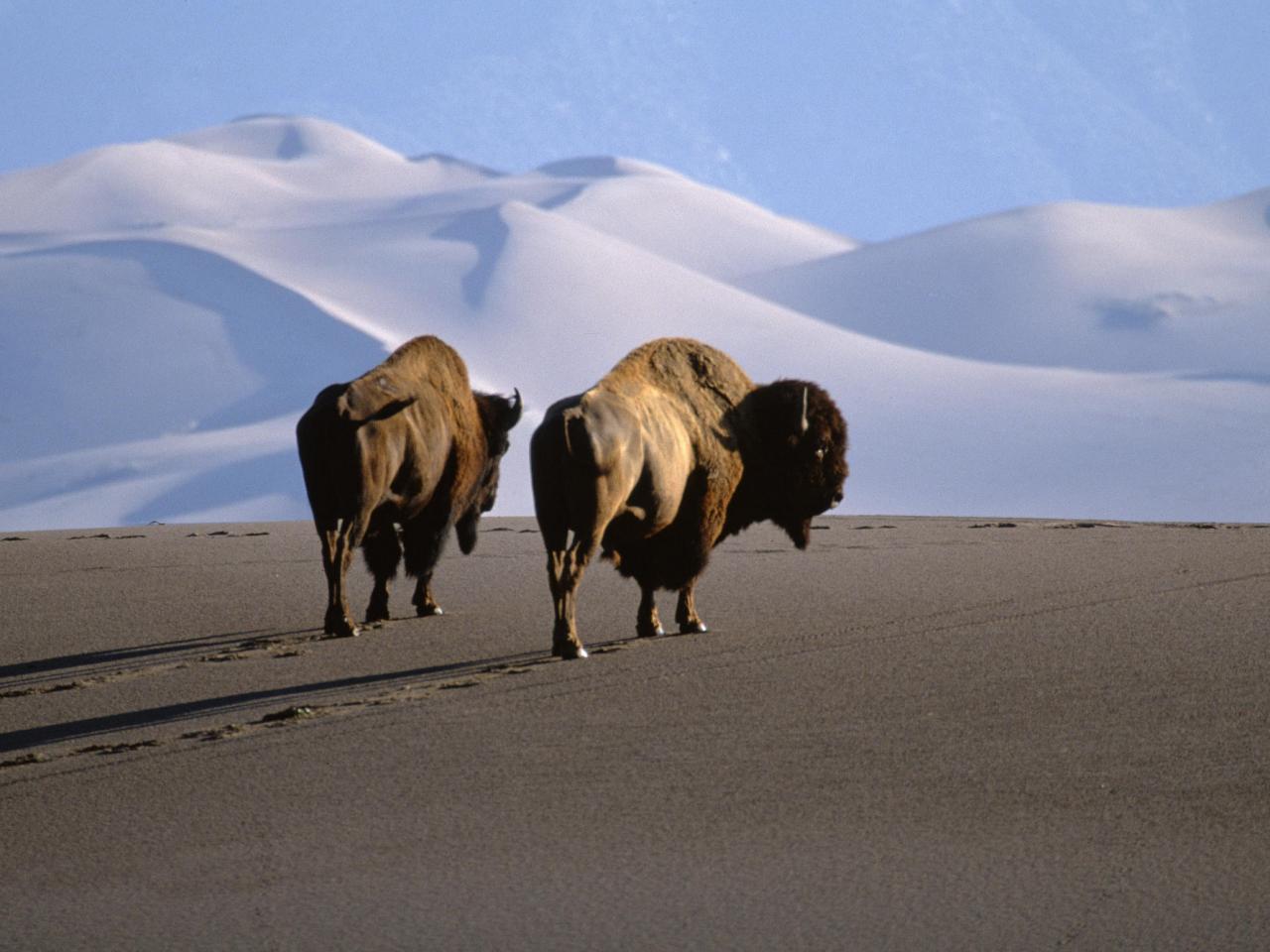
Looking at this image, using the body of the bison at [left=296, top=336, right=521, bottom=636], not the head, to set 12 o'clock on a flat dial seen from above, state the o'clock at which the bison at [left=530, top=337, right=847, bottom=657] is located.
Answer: the bison at [left=530, top=337, right=847, bottom=657] is roughly at 3 o'clock from the bison at [left=296, top=336, right=521, bottom=636].

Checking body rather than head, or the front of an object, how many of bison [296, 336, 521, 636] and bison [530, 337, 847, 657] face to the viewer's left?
0

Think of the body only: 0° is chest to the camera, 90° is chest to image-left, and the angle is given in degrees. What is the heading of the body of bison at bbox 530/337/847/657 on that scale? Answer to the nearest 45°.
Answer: approximately 225°

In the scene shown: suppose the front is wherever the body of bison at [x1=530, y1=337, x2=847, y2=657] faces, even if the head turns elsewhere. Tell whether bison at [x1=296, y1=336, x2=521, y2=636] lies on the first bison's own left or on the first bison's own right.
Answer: on the first bison's own left

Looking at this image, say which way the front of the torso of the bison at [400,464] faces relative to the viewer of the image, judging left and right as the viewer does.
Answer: facing away from the viewer and to the right of the viewer
